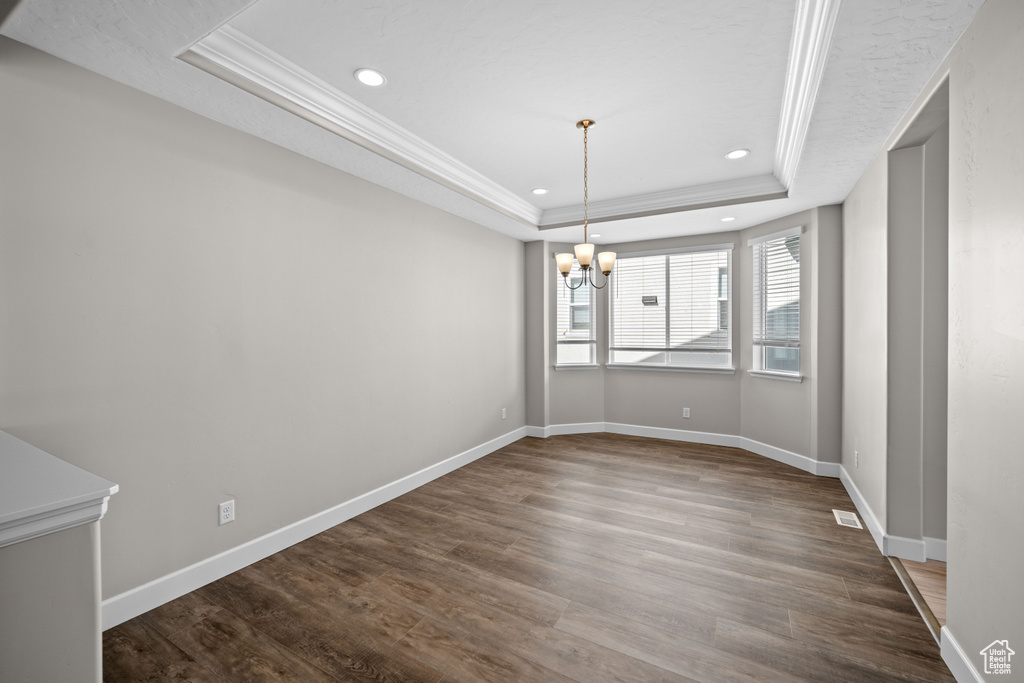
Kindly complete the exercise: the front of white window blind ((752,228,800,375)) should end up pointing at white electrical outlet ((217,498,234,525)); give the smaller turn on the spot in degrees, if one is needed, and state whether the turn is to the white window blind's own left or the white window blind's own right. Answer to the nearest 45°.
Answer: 0° — it already faces it

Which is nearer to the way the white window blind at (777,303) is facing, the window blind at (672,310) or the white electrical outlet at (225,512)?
the white electrical outlet

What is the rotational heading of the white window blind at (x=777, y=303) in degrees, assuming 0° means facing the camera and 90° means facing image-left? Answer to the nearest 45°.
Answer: approximately 45°

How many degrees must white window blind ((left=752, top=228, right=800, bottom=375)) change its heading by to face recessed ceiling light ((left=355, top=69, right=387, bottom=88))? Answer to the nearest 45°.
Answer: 0° — it already faces it

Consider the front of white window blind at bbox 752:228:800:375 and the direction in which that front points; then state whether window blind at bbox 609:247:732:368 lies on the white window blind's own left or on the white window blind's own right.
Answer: on the white window blind's own right
